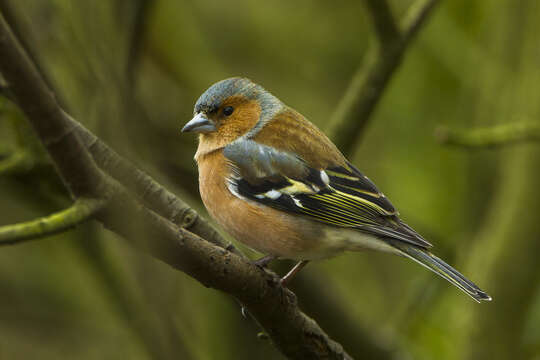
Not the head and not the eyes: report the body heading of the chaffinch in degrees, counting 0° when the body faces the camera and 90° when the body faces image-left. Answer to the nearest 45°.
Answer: approximately 90°

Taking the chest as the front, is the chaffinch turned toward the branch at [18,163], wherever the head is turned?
yes
